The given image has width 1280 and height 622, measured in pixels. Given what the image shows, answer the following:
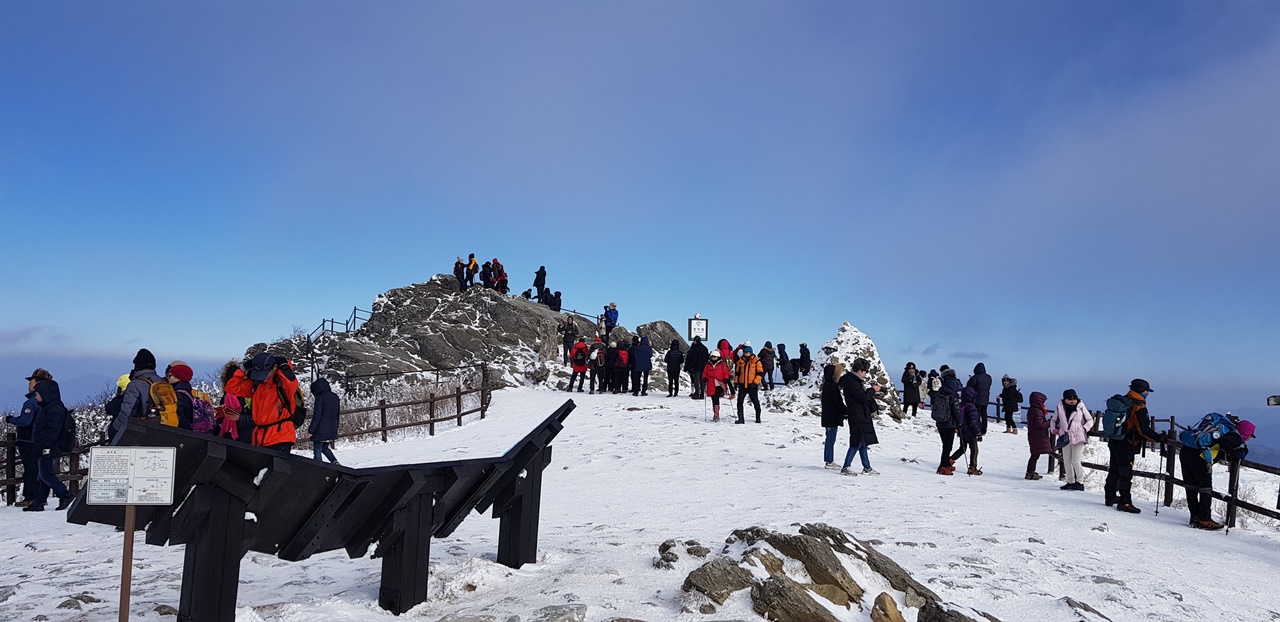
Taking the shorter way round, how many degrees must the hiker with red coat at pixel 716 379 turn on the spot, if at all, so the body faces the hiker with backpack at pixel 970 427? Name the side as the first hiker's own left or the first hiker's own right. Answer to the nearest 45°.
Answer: approximately 45° to the first hiker's own left

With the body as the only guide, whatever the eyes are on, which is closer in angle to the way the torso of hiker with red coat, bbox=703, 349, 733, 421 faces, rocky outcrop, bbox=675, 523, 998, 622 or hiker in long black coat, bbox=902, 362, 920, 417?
the rocky outcrop

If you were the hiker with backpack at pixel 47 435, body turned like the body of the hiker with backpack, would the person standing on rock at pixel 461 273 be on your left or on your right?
on your right

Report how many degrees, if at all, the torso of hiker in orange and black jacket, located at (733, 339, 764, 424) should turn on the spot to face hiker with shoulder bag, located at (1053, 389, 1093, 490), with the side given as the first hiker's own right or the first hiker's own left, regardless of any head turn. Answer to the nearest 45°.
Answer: approximately 45° to the first hiker's own left

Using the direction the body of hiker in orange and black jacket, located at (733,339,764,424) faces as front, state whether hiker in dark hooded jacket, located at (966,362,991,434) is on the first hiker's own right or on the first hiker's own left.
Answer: on the first hiker's own left

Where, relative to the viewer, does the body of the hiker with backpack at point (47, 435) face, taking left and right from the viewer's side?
facing to the left of the viewer

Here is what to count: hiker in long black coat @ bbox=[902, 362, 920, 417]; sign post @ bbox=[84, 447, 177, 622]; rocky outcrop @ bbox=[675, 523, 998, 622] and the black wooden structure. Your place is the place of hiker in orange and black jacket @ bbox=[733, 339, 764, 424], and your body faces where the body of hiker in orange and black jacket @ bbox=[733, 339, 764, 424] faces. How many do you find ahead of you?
3

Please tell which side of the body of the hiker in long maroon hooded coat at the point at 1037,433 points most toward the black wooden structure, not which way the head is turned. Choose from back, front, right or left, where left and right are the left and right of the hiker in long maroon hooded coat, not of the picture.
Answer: right

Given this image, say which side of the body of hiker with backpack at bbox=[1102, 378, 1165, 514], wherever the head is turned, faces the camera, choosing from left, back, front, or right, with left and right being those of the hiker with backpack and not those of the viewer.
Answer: right
